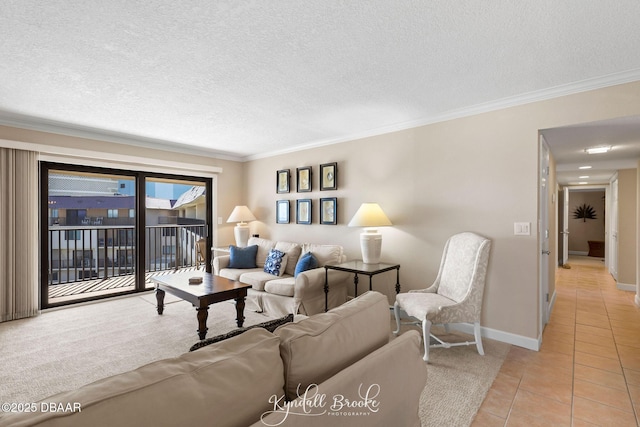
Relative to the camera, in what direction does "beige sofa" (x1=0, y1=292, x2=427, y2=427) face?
facing away from the viewer and to the left of the viewer

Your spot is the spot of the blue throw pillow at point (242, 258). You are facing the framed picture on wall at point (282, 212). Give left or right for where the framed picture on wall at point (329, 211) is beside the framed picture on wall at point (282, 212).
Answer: right

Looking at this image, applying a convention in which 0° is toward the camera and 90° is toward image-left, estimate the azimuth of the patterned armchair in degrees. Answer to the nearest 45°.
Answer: approximately 45°

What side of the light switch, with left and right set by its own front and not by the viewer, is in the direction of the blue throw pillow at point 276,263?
right

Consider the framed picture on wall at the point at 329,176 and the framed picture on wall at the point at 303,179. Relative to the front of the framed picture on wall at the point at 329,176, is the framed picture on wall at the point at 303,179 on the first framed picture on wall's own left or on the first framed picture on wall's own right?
on the first framed picture on wall's own right

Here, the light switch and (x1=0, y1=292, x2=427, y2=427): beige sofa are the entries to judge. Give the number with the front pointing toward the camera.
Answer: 1

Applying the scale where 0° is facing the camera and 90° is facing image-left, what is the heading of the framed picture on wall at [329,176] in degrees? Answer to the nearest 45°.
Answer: approximately 45°

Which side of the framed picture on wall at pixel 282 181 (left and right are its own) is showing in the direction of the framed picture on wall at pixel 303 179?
left

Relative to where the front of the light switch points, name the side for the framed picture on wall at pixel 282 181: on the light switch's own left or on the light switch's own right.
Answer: on the light switch's own right

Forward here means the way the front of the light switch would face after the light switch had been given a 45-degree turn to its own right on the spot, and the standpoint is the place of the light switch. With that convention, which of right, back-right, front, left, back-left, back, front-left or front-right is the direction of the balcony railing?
front-right
